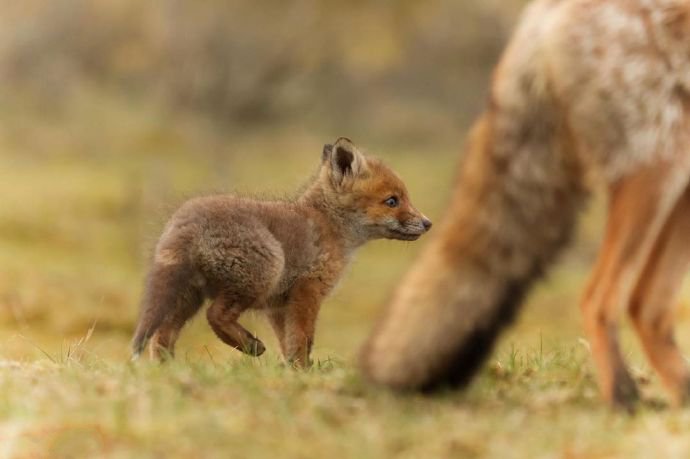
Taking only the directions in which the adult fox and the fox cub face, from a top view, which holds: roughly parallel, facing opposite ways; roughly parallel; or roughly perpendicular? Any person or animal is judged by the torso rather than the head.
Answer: roughly parallel

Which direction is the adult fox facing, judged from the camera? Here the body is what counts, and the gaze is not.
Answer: to the viewer's right

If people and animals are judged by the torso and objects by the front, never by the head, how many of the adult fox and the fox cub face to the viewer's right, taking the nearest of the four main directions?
2

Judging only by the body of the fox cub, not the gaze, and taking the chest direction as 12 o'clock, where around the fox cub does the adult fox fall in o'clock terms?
The adult fox is roughly at 2 o'clock from the fox cub.

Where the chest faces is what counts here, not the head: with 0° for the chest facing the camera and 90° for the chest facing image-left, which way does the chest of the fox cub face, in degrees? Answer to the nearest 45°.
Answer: approximately 270°

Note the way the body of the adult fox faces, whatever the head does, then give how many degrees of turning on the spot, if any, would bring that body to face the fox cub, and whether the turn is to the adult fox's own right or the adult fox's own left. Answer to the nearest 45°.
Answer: approximately 135° to the adult fox's own left
